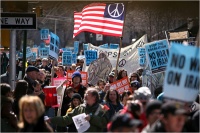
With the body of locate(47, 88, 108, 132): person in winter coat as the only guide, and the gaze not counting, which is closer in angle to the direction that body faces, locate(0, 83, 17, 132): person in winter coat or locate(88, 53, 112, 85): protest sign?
the person in winter coat

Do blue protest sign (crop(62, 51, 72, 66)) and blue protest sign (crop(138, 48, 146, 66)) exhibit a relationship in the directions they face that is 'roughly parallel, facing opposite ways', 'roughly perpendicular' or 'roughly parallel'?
roughly parallel

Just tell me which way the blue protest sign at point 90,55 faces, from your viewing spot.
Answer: facing the viewer

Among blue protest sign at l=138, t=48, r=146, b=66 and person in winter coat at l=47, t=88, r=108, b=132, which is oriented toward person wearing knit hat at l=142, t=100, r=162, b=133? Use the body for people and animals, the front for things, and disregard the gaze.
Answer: the blue protest sign

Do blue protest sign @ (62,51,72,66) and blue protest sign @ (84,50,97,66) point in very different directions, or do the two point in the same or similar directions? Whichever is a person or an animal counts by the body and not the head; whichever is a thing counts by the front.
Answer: same or similar directions

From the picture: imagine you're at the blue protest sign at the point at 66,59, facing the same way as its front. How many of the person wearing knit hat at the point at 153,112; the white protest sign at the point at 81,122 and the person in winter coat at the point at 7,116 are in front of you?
3

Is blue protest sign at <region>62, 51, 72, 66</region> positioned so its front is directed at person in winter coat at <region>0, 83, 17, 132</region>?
yes

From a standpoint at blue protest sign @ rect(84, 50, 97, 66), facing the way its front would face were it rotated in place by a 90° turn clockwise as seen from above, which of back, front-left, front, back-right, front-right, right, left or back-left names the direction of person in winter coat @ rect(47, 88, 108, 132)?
left

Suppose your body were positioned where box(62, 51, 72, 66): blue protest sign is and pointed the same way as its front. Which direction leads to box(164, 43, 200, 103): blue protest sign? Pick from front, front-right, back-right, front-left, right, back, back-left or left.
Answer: front

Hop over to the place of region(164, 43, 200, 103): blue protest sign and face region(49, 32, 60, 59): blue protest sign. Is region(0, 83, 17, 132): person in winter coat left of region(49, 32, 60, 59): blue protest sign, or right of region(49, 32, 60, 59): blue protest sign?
left

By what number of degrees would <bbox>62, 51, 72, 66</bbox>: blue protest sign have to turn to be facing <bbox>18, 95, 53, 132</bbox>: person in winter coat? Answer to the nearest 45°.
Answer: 0° — it already faces them

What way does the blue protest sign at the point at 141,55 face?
toward the camera

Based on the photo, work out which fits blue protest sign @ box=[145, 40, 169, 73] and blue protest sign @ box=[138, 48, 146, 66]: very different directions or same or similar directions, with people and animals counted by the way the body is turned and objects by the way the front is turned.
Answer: same or similar directions

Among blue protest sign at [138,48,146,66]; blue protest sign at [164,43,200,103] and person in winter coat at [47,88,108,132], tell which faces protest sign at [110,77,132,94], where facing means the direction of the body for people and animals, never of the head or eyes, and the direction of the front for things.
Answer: blue protest sign at [138,48,146,66]

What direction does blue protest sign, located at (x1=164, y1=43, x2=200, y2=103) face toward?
toward the camera
